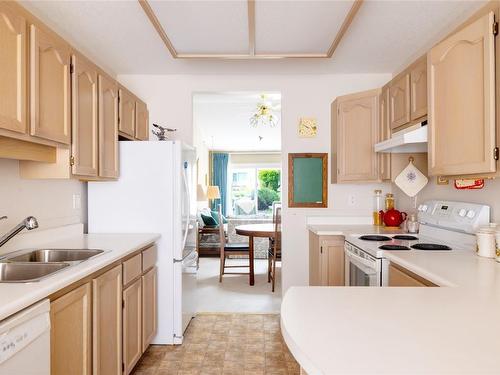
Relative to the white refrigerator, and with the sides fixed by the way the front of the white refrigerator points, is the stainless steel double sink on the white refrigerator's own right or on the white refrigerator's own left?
on the white refrigerator's own right

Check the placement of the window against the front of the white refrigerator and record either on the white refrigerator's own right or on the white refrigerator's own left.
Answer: on the white refrigerator's own left

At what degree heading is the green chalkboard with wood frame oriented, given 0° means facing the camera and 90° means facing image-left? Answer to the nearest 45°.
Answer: approximately 0°

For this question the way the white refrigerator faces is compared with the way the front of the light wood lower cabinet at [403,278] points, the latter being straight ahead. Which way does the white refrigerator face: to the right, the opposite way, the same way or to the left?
the opposite way

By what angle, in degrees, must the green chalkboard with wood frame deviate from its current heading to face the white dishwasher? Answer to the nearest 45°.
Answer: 0° — it already faces it

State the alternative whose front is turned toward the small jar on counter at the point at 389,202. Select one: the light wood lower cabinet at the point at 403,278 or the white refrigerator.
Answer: the white refrigerator

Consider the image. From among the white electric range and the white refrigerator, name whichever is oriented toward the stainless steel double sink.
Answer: the white electric range

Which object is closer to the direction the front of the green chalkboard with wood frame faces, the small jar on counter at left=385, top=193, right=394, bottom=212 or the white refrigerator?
the white refrigerator

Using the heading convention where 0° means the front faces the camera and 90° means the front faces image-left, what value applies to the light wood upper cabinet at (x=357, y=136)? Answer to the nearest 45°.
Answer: approximately 45°

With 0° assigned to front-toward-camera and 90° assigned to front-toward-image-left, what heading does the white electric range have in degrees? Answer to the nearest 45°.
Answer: approximately 45°
